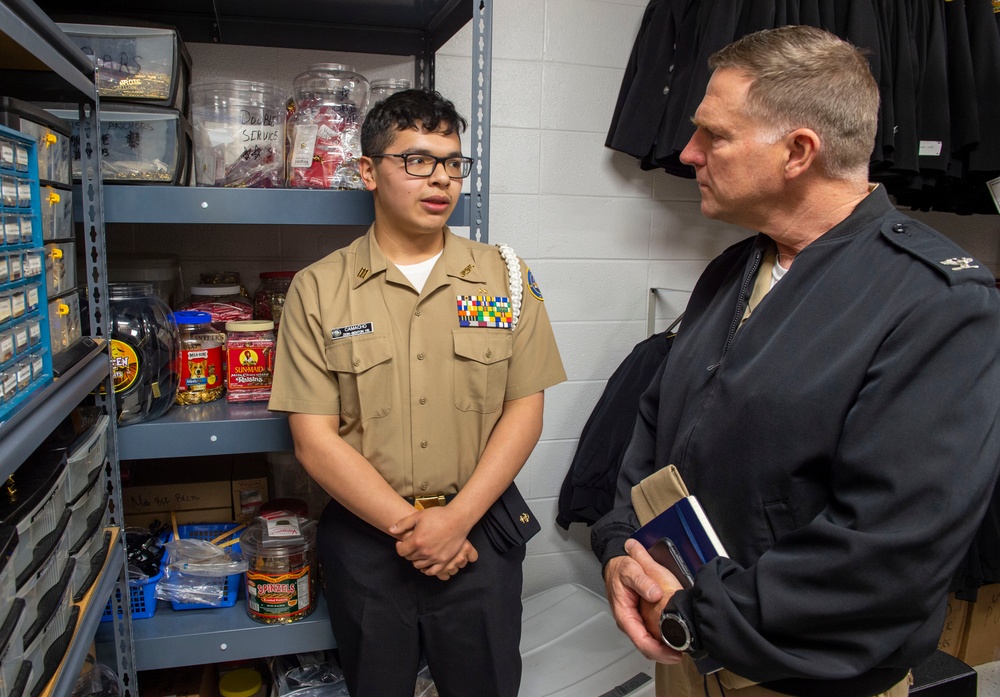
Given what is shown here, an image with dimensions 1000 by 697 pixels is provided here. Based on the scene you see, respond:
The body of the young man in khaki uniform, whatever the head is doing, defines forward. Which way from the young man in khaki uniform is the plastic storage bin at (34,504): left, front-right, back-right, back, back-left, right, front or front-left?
front-right

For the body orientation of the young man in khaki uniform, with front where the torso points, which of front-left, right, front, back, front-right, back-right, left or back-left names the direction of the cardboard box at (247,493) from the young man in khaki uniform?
back-right

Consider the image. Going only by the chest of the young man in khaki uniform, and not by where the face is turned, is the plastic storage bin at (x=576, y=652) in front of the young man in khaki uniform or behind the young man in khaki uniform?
behind

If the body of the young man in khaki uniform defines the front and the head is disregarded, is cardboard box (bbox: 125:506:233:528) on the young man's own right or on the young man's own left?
on the young man's own right

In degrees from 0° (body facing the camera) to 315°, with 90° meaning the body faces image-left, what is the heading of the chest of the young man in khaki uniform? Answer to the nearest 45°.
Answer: approximately 0°

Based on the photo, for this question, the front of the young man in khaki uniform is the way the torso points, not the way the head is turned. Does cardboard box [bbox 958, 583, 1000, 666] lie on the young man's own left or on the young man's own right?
on the young man's own left

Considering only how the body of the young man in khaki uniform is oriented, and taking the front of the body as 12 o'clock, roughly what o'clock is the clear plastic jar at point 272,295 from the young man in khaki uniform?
The clear plastic jar is roughly at 5 o'clock from the young man in khaki uniform.
